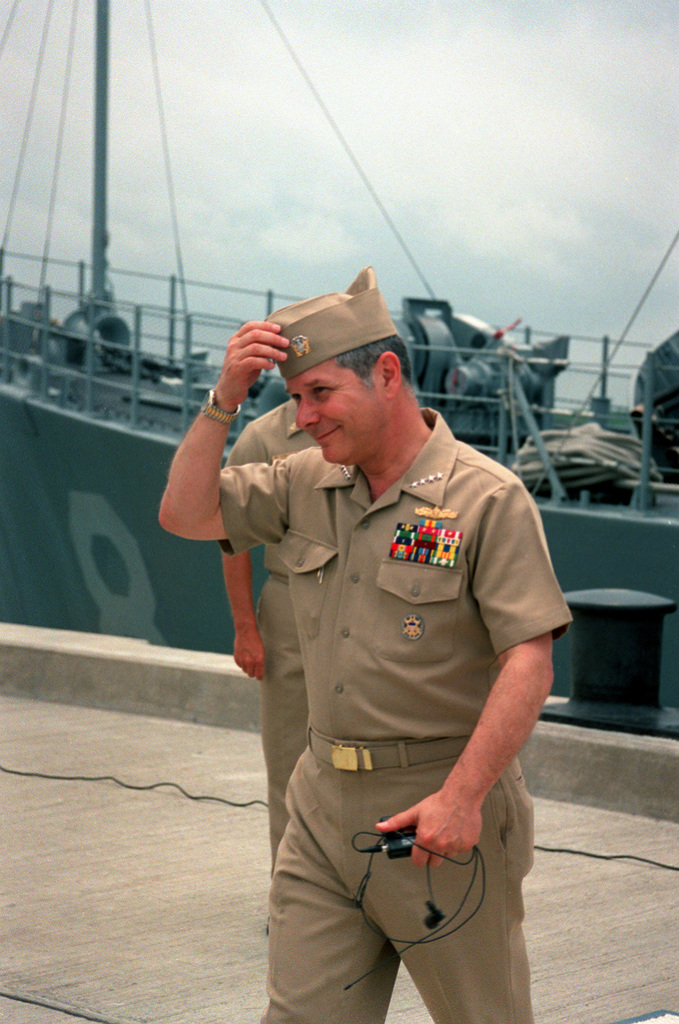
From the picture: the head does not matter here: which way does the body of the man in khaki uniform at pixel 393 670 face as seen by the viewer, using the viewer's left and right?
facing the viewer and to the left of the viewer

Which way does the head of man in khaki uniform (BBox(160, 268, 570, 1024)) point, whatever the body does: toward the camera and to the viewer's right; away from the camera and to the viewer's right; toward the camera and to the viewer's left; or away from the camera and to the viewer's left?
toward the camera and to the viewer's left

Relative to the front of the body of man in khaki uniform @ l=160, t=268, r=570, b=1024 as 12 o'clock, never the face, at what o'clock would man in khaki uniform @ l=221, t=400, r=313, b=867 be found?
man in khaki uniform @ l=221, t=400, r=313, b=867 is roughly at 4 o'clock from man in khaki uniform @ l=160, t=268, r=570, b=1024.

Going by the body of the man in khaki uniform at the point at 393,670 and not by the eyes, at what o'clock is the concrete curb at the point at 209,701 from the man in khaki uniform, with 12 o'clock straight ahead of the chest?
The concrete curb is roughly at 4 o'clock from the man in khaki uniform.
